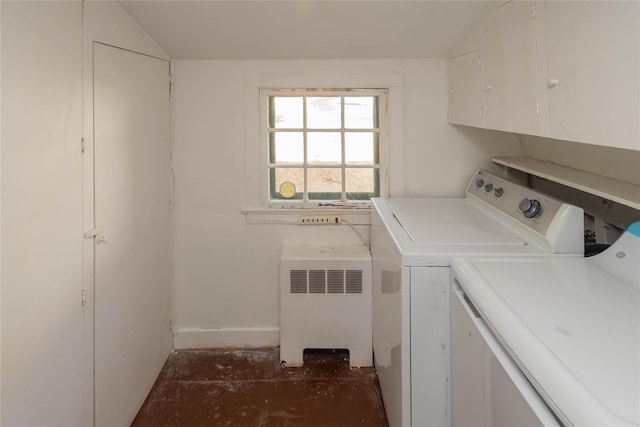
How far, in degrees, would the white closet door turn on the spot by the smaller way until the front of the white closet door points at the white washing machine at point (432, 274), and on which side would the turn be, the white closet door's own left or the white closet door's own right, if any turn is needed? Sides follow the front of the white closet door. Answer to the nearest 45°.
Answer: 0° — it already faces it

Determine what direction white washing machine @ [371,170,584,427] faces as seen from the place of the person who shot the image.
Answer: facing to the left of the viewer

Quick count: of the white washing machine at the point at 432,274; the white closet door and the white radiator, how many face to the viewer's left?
1
